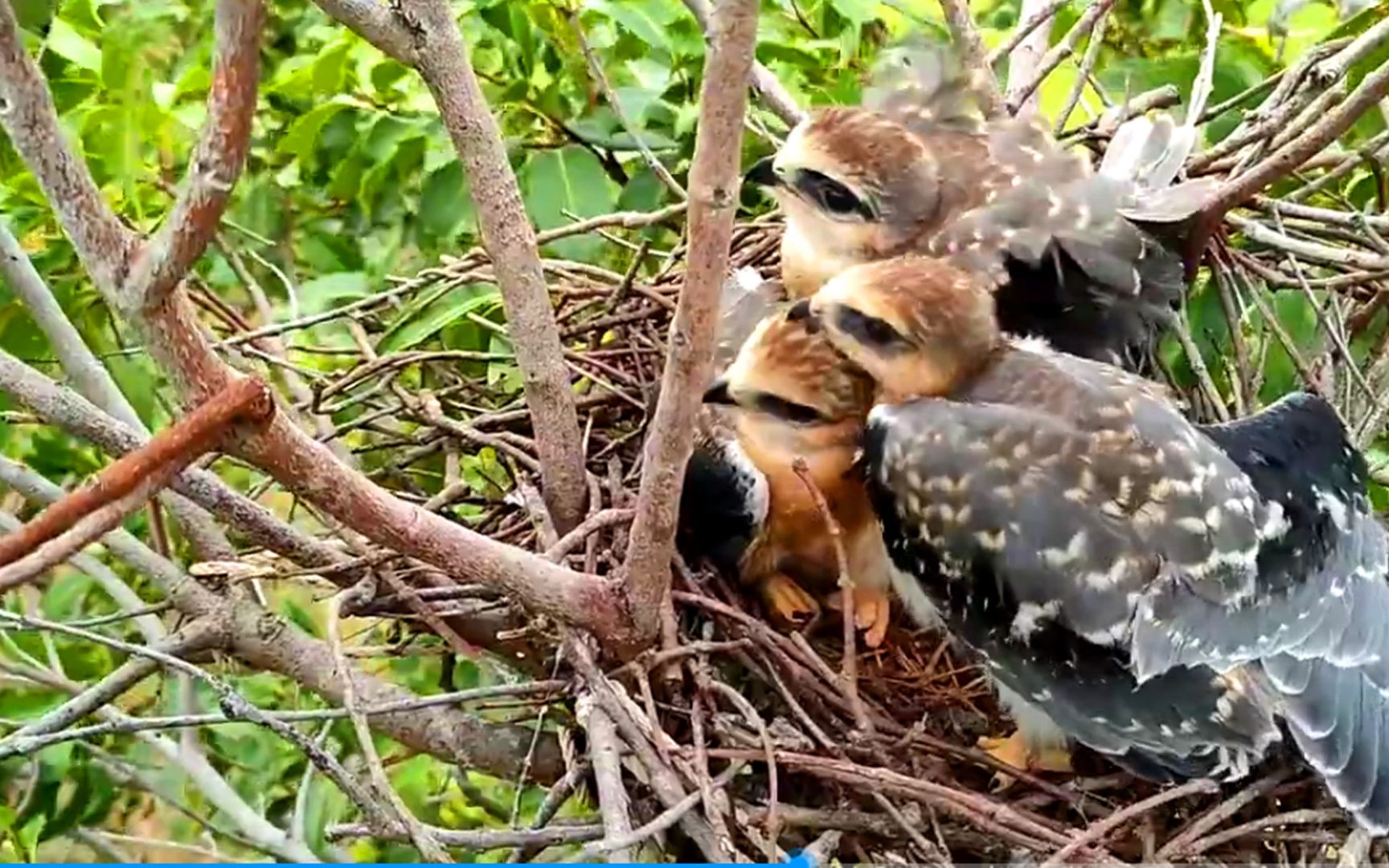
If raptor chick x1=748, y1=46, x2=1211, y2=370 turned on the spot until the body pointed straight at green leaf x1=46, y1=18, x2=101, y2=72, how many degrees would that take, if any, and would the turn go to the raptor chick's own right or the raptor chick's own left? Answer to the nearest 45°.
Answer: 0° — it already faces it

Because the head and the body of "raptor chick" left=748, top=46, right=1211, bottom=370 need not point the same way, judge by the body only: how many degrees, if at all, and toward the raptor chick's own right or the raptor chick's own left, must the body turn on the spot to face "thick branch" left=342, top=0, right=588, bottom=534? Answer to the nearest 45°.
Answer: approximately 45° to the raptor chick's own left

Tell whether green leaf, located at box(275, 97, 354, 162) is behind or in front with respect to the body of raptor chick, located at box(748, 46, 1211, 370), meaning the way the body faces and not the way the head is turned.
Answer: in front

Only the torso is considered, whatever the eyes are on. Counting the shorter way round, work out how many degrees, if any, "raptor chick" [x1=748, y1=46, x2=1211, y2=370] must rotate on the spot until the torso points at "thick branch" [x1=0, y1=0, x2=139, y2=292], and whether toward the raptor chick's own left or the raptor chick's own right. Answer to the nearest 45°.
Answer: approximately 45° to the raptor chick's own left

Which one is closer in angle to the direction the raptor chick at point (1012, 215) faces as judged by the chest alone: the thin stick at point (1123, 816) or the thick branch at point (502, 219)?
the thick branch

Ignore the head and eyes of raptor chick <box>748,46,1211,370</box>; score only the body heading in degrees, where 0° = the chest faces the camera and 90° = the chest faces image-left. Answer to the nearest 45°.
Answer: approximately 90°

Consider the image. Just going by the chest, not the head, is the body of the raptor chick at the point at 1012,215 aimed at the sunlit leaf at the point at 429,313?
yes
